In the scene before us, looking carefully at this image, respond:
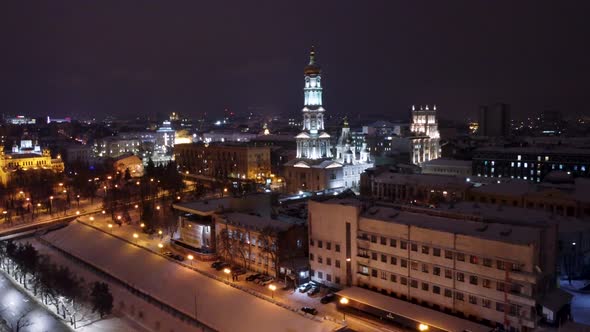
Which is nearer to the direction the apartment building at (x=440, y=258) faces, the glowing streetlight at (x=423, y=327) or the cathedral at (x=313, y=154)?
the glowing streetlight

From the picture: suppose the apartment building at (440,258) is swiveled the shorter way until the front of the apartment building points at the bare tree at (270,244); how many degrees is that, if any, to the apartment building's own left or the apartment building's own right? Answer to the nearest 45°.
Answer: approximately 45° to the apartment building's own right

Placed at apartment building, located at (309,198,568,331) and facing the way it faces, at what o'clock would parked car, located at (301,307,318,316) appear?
The parked car is roughly at 1 o'clock from the apartment building.

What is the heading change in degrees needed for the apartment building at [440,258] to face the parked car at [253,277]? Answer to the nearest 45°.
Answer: approximately 45° to its right

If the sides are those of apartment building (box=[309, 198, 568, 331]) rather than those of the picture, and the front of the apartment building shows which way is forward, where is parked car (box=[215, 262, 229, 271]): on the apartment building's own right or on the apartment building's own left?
on the apartment building's own right

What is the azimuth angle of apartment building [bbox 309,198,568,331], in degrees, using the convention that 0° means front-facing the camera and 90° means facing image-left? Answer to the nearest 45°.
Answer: approximately 45°

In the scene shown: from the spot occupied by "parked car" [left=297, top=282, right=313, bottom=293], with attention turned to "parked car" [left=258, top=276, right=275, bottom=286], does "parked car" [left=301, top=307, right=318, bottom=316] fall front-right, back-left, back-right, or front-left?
back-left
